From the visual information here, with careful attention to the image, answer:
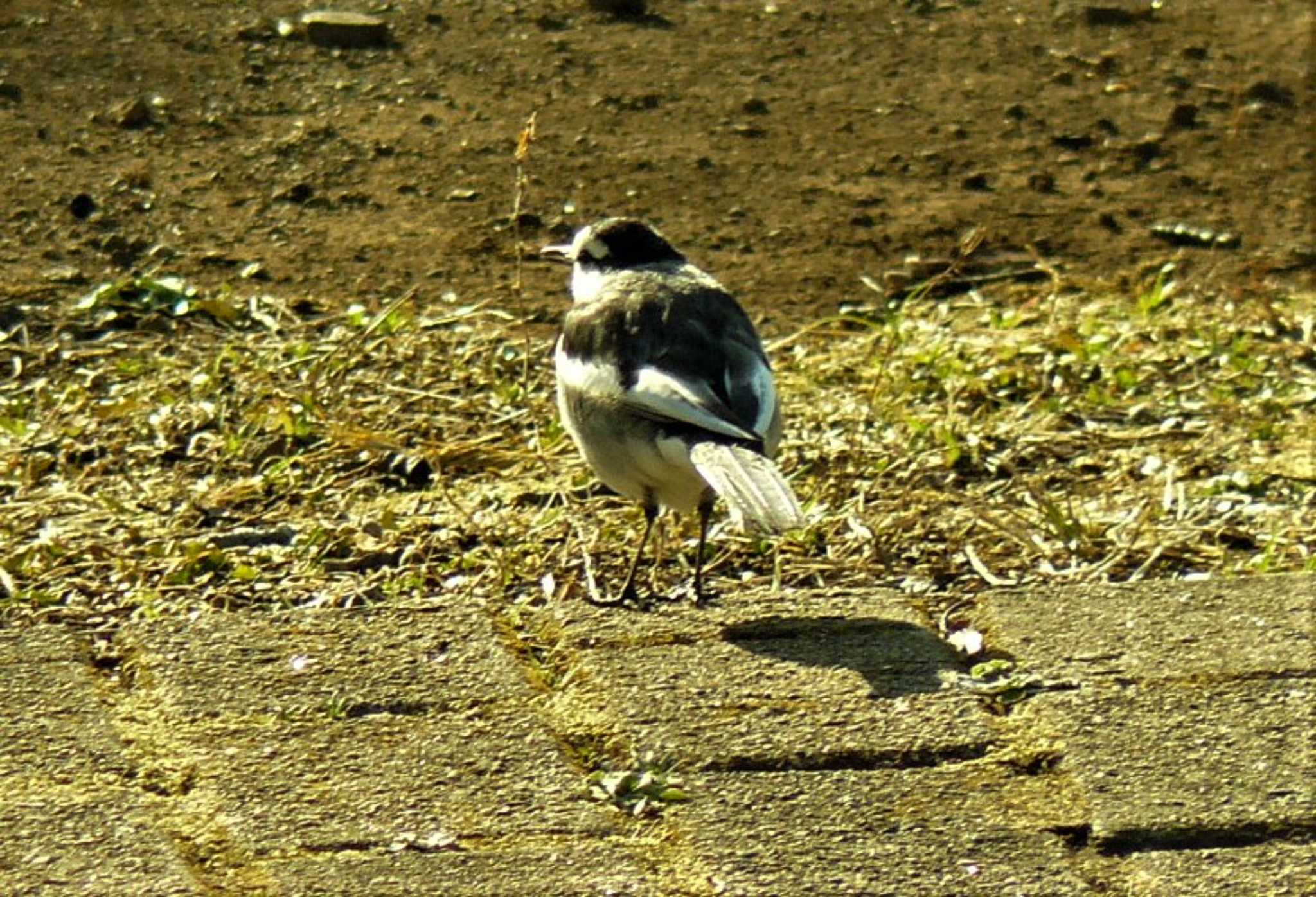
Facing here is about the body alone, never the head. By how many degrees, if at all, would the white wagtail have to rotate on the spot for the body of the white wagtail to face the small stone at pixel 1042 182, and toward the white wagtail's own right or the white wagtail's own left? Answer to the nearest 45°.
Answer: approximately 90° to the white wagtail's own right

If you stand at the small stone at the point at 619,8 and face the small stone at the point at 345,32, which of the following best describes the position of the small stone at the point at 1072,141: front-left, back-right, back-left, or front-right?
back-left

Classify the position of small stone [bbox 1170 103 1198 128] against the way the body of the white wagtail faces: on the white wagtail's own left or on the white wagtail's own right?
on the white wagtail's own right

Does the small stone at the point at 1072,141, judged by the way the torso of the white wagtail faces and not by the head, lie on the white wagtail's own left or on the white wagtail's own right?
on the white wagtail's own right

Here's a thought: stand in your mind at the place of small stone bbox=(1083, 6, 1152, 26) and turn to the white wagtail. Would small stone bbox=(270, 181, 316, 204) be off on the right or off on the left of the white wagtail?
right

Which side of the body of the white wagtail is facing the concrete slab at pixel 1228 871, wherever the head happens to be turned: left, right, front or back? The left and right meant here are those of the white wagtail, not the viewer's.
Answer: back

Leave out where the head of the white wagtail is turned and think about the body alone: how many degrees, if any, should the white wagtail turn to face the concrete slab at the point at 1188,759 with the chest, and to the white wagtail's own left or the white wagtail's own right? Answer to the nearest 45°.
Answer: approximately 180°

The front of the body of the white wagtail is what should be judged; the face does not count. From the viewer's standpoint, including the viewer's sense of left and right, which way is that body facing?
facing away from the viewer and to the left of the viewer

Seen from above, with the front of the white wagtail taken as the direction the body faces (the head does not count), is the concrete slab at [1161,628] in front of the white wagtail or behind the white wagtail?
behind

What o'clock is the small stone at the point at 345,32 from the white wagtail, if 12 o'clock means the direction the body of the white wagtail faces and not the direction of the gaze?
The small stone is roughly at 1 o'clock from the white wagtail.

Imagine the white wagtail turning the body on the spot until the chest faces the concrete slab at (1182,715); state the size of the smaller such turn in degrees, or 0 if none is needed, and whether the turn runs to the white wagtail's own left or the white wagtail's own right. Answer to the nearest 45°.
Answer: approximately 180°
